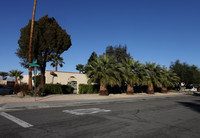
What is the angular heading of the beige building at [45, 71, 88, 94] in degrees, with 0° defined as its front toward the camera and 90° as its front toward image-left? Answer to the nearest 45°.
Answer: approximately 0°

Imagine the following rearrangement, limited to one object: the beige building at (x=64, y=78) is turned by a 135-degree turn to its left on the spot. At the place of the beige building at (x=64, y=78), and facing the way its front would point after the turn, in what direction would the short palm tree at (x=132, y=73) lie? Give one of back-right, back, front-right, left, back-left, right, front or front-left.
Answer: right

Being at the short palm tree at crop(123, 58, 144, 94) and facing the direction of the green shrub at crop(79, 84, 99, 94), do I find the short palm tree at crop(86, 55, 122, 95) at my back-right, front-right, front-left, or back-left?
front-left

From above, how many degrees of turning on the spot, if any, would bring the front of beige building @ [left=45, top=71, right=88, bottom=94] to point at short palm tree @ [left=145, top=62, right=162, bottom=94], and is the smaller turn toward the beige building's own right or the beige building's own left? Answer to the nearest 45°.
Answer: approximately 90° to the beige building's own left

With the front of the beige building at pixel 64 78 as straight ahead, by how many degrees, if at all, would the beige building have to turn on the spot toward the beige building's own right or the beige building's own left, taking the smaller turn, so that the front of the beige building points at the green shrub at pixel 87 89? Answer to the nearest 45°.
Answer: approximately 45° to the beige building's own left

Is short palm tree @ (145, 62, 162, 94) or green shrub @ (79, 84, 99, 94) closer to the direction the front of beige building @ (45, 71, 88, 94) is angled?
the green shrub
